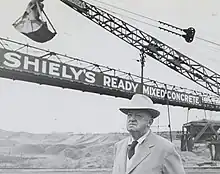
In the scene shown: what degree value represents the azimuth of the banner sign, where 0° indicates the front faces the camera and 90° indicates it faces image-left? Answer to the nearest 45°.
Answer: approximately 315°

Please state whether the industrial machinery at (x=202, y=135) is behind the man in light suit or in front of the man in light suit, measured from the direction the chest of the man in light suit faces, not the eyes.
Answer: behind

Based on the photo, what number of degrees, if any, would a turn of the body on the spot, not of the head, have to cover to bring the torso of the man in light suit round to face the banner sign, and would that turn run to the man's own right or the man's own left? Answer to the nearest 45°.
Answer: approximately 135° to the man's own right

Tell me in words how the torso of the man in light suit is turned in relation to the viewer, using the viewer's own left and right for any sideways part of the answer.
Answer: facing the viewer and to the left of the viewer

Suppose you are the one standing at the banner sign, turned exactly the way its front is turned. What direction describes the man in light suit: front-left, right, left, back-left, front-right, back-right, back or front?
front-right

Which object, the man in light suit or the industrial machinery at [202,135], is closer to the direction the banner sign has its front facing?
the man in light suit
